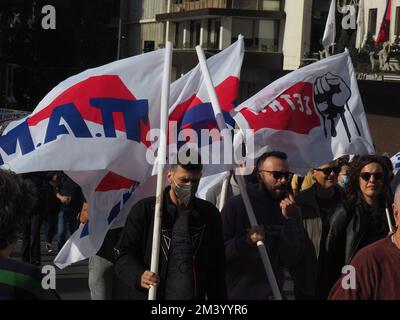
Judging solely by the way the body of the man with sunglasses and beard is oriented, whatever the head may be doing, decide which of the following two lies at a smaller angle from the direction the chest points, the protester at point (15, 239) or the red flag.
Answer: the protester

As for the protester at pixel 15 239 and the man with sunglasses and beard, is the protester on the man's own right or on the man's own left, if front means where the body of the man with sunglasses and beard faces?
on the man's own right

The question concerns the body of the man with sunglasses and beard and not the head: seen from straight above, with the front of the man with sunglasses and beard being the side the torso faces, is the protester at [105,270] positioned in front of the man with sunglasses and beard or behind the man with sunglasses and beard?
behind

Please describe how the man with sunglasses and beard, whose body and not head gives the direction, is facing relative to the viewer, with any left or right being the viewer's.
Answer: facing the viewer and to the right of the viewer

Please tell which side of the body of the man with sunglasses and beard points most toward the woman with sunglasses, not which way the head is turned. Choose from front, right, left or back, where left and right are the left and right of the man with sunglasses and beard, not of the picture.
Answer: left

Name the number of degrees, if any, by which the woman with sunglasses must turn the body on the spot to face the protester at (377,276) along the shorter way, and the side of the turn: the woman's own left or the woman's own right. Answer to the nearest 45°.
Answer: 0° — they already face them

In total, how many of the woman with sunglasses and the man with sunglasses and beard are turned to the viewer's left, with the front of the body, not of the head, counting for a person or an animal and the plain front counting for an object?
0

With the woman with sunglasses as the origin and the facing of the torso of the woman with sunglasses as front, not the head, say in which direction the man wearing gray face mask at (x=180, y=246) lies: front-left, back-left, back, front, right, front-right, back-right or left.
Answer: front-right

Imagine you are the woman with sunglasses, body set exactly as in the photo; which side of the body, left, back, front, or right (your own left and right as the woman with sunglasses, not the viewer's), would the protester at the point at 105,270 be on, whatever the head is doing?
right
